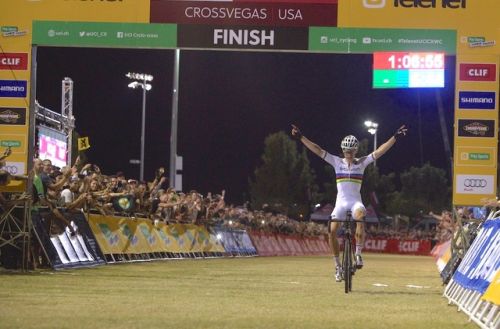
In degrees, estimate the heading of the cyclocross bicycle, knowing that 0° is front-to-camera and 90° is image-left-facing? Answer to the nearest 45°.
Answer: approximately 0°

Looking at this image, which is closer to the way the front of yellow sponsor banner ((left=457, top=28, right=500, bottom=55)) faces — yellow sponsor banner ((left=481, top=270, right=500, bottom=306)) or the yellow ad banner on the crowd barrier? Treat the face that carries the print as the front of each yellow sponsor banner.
the yellow sponsor banner

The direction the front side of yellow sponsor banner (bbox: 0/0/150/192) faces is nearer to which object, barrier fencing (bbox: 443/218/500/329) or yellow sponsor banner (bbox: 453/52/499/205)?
the barrier fencing

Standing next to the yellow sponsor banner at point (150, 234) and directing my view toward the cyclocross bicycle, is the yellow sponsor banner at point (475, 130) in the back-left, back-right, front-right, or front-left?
front-left

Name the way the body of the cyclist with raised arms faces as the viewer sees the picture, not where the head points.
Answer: toward the camera

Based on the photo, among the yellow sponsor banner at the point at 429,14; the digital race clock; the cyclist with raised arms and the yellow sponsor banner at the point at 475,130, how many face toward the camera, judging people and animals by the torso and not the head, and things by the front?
4

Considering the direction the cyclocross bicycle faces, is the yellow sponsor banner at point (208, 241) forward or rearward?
rearward

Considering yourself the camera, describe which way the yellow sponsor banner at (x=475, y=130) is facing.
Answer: facing the viewer
